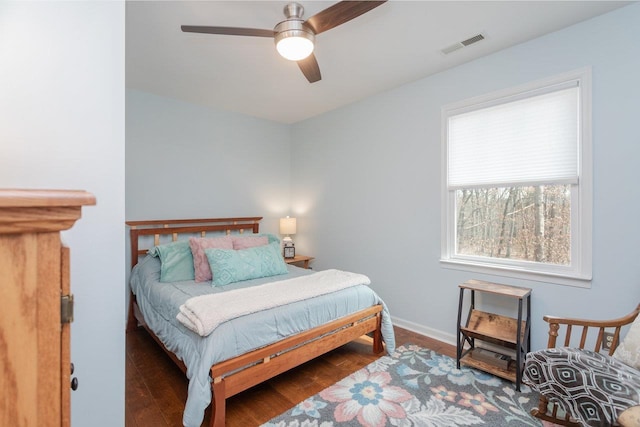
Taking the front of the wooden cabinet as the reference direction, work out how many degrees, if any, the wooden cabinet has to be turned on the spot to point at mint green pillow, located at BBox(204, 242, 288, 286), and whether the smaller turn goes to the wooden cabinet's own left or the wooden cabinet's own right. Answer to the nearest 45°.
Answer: approximately 45° to the wooden cabinet's own left

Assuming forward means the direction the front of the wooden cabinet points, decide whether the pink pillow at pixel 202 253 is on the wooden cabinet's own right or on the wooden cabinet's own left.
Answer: on the wooden cabinet's own left

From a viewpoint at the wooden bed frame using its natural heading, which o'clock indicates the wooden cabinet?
The wooden cabinet is roughly at 2 o'clock from the wooden bed frame.

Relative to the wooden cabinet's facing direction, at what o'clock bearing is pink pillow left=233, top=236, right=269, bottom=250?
The pink pillow is roughly at 10 o'clock from the wooden cabinet.

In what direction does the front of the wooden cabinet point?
to the viewer's right

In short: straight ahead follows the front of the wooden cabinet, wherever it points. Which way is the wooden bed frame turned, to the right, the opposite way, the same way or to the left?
to the right

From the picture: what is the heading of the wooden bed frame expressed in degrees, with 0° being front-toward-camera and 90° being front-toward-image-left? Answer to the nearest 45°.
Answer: approximately 315°
